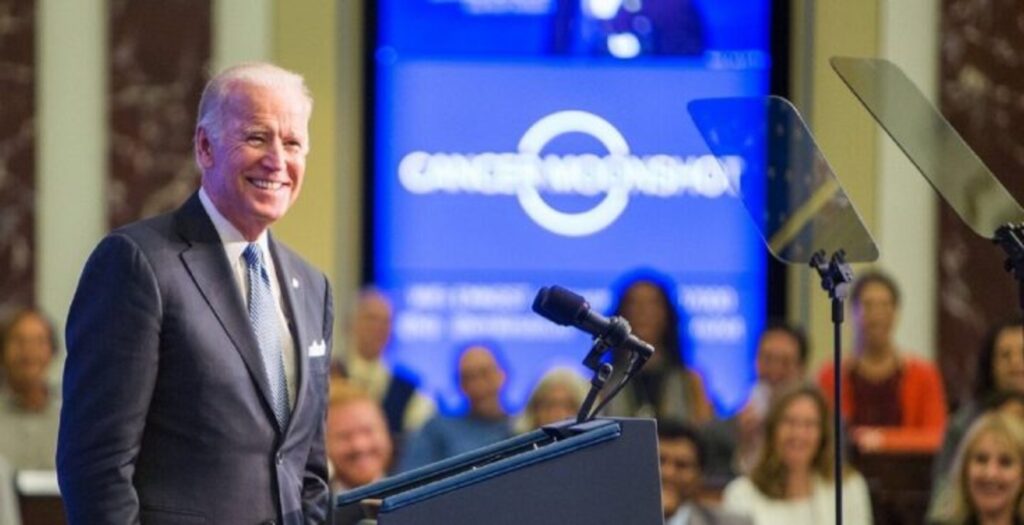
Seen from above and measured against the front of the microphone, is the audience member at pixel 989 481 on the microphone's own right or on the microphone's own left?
on the microphone's own right

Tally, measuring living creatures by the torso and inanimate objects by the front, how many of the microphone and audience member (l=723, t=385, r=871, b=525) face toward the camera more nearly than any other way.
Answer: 1

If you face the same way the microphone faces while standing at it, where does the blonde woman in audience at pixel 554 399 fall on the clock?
The blonde woman in audience is roughly at 3 o'clock from the microphone.

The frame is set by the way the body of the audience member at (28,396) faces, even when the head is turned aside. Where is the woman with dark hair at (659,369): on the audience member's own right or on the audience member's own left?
on the audience member's own left

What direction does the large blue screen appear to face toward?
toward the camera

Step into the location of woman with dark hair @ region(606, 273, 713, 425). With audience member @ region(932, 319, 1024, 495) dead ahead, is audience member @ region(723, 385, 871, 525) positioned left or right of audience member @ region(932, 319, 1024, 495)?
right

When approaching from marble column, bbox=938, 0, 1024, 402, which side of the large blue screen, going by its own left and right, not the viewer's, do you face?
left

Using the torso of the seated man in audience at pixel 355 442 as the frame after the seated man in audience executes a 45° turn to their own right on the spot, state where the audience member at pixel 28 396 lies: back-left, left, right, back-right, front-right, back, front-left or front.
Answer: right

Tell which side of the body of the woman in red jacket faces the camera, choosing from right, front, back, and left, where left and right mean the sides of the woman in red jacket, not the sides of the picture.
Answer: front

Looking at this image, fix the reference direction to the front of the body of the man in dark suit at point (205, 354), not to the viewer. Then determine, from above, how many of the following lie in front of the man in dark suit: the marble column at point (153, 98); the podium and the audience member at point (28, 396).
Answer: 1

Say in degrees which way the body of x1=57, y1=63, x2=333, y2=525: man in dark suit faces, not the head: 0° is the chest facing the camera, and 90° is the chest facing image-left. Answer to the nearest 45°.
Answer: approximately 315°

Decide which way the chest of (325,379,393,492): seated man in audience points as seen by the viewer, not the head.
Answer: toward the camera

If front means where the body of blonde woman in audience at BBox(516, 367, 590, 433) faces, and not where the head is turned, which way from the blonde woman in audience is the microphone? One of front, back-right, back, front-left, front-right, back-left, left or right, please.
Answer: front
